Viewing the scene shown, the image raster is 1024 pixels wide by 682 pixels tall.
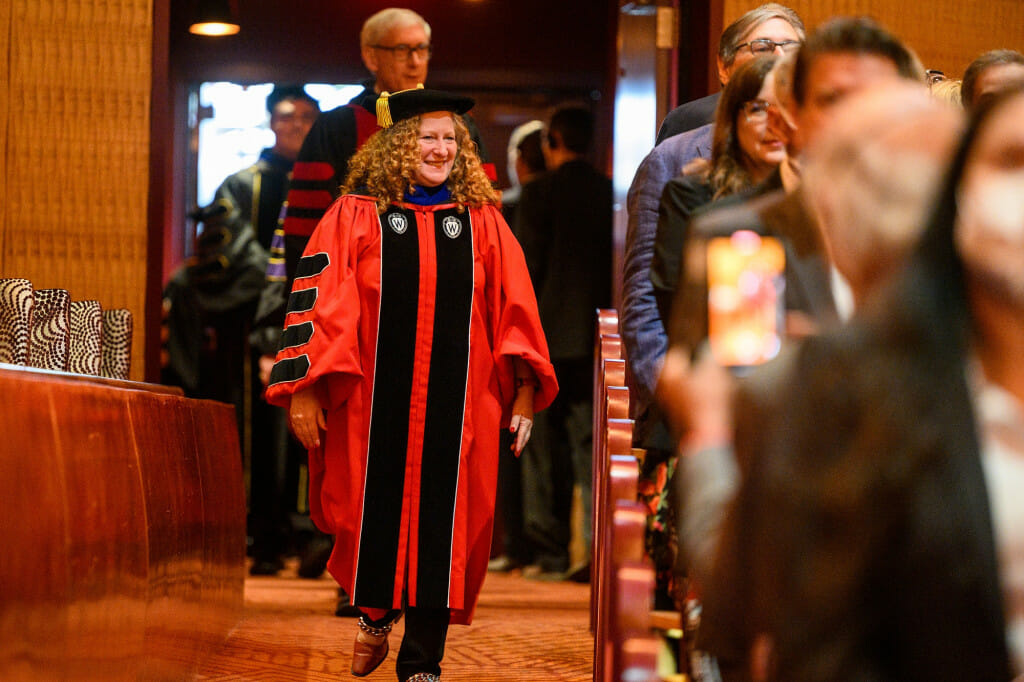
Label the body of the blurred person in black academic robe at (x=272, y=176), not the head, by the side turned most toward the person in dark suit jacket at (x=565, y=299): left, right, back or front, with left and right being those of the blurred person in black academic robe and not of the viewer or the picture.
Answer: left

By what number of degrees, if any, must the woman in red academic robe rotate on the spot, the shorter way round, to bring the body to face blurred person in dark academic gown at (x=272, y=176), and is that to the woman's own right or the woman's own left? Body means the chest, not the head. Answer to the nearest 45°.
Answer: approximately 180°

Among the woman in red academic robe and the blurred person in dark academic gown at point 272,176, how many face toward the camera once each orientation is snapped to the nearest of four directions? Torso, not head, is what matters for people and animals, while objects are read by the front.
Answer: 2

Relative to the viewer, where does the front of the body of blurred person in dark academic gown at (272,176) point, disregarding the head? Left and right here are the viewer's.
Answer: facing the viewer

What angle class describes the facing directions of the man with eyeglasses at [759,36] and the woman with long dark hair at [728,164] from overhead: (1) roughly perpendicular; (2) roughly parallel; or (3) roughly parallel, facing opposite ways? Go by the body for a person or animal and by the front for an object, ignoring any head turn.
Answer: roughly parallel

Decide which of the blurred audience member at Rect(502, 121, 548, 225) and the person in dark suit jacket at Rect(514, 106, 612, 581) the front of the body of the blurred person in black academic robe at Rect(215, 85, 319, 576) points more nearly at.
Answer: the person in dark suit jacket

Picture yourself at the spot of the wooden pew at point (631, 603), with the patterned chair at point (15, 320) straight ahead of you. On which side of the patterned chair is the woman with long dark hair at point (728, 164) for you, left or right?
right

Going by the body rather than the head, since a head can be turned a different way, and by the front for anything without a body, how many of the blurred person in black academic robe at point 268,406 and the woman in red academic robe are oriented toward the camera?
2

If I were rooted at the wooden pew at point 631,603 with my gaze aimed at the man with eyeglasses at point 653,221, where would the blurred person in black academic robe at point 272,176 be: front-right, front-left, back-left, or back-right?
front-left
